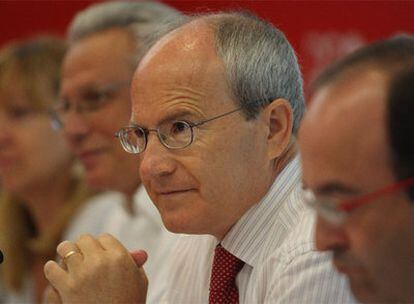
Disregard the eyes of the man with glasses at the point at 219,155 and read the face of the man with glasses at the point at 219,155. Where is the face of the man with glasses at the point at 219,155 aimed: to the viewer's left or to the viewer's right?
to the viewer's left

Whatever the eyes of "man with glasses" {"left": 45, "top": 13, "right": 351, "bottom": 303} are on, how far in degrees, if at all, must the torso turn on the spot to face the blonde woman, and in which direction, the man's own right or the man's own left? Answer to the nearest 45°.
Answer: approximately 90° to the man's own right

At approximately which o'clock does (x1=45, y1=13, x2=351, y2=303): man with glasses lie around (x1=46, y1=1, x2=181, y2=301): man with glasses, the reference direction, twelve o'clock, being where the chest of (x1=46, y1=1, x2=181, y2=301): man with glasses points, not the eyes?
(x1=45, y1=13, x2=351, y2=303): man with glasses is roughly at 10 o'clock from (x1=46, y1=1, x2=181, y2=301): man with glasses.

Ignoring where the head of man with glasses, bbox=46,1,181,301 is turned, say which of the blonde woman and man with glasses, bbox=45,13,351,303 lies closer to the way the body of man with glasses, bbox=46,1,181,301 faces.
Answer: the man with glasses

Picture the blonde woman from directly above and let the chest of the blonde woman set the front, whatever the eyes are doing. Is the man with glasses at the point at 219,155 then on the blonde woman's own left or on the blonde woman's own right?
on the blonde woman's own left

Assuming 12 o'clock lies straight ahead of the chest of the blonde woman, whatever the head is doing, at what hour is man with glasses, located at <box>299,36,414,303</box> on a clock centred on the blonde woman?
The man with glasses is roughly at 10 o'clock from the blonde woman.
